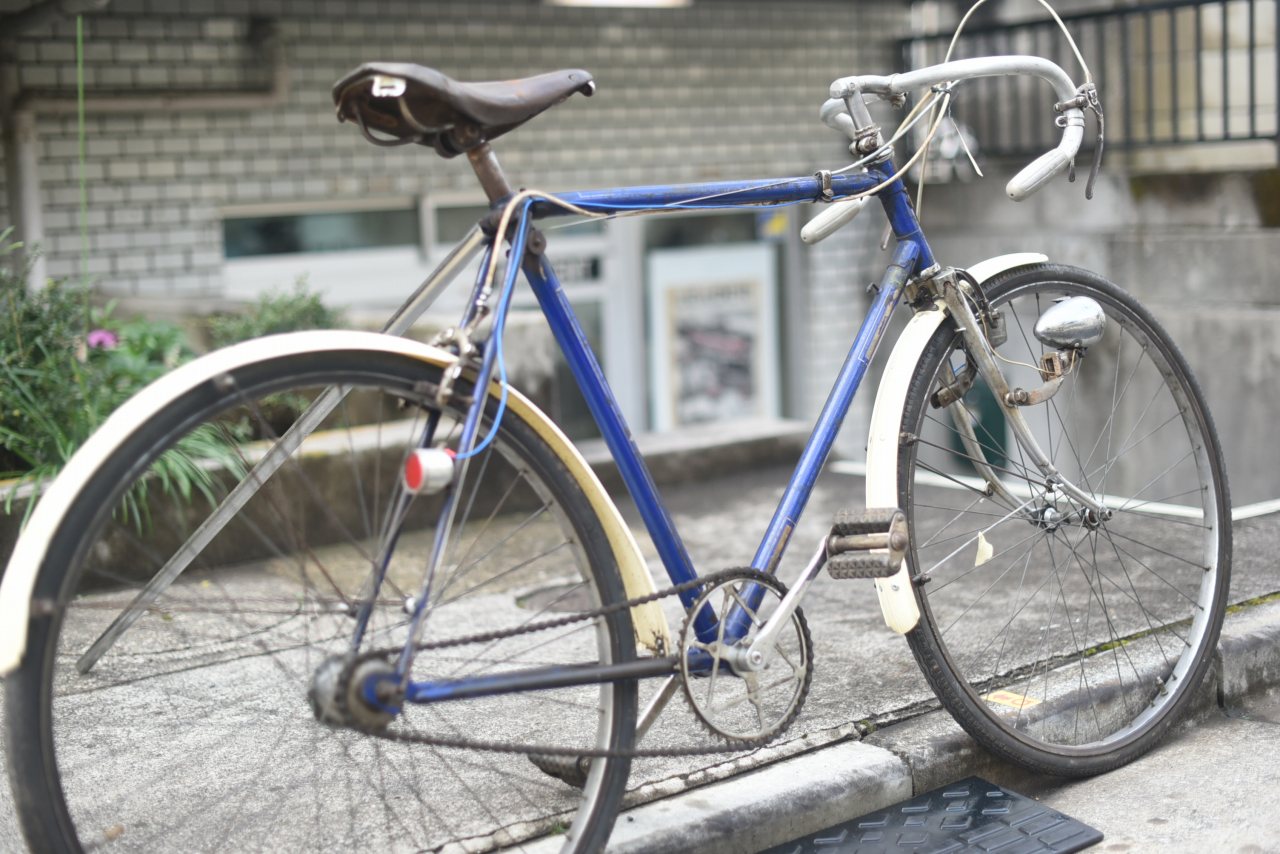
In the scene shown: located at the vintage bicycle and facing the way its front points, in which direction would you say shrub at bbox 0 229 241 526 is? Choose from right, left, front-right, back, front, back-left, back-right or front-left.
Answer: left

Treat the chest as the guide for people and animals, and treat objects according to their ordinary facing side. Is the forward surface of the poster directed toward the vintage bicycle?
yes

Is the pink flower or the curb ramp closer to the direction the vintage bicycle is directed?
the curb ramp

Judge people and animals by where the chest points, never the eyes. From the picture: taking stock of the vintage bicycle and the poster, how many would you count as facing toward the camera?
1

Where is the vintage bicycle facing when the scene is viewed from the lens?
facing away from the viewer and to the right of the viewer

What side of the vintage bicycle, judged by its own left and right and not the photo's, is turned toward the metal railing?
front

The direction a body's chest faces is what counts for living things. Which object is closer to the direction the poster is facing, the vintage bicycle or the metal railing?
the vintage bicycle

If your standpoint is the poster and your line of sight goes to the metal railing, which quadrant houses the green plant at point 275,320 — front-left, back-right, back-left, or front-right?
back-right

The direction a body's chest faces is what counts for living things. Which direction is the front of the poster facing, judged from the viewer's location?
facing the viewer

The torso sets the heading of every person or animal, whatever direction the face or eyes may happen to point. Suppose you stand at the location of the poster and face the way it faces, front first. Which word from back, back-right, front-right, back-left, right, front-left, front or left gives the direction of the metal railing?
left

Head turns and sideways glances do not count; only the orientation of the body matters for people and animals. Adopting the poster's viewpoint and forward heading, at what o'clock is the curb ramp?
The curb ramp is roughly at 12 o'clock from the poster.

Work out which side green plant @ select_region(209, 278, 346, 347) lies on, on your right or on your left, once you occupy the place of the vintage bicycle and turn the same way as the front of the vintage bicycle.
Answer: on your left
